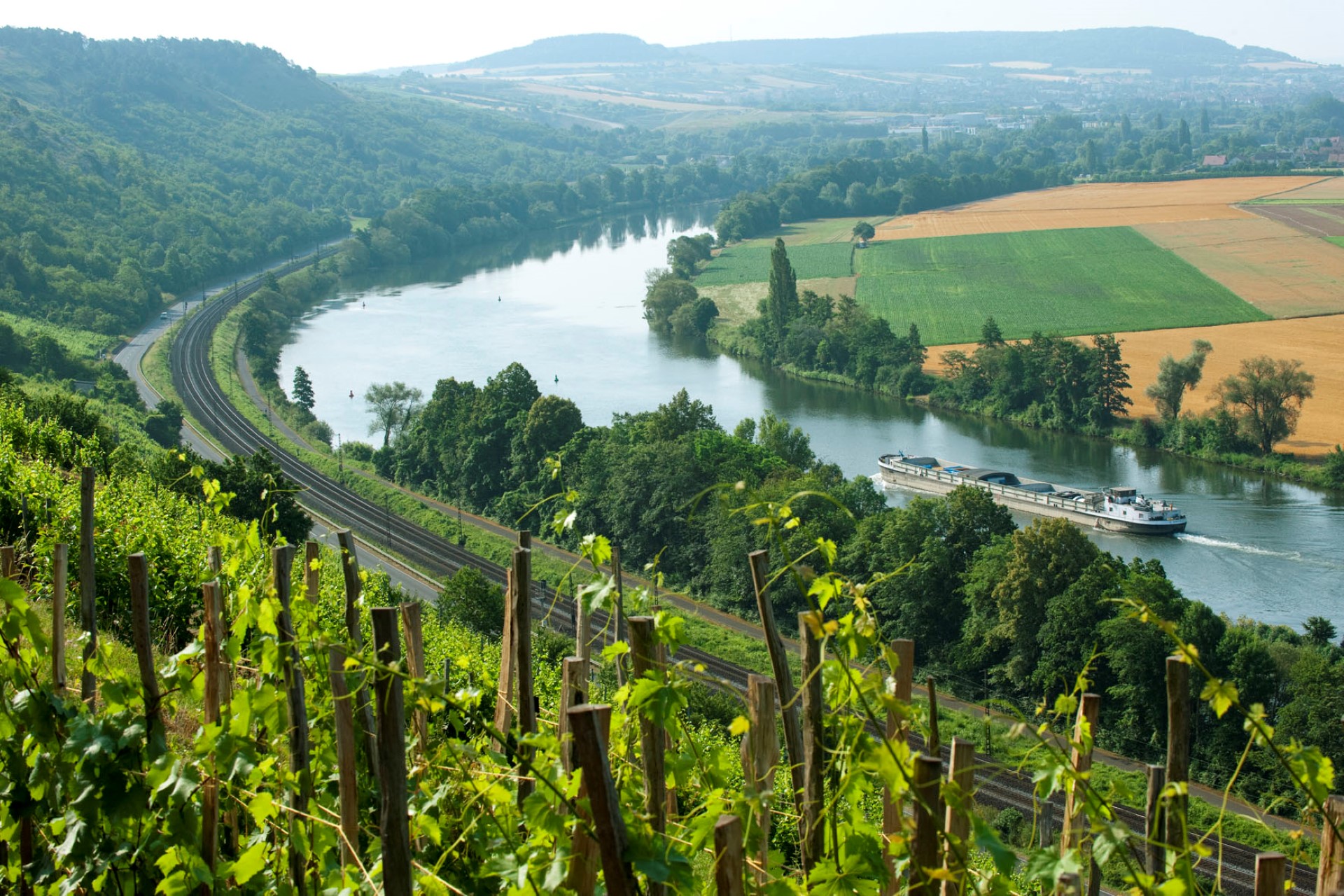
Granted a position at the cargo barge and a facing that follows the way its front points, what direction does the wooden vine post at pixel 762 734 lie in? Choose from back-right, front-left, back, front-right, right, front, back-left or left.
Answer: back-left

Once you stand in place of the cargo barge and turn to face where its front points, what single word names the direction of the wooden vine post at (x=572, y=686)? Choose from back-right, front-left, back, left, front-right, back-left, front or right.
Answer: back-left

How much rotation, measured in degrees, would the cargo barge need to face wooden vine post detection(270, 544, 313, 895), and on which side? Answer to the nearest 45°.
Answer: approximately 135° to its left

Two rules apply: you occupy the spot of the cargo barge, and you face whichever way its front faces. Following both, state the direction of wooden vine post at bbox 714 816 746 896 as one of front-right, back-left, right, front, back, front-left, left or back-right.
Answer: back-left

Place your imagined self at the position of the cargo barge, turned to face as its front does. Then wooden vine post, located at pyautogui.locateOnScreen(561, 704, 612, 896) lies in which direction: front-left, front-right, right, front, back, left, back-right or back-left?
back-left

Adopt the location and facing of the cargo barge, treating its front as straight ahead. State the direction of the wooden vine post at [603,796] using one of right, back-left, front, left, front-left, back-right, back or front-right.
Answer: back-left

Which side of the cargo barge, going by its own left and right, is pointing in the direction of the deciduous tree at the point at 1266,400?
right

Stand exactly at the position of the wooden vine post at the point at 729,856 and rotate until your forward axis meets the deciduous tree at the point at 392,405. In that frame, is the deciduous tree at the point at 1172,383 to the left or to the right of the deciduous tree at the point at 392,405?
right

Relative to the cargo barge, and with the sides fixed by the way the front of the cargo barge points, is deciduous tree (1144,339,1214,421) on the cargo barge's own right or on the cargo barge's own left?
on the cargo barge's own right

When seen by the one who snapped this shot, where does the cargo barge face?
facing away from the viewer and to the left of the viewer

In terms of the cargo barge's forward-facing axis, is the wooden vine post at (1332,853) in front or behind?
behind
